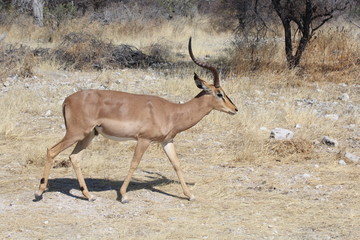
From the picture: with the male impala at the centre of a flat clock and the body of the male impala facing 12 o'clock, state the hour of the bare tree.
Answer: The bare tree is roughly at 10 o'clock from the male impala.

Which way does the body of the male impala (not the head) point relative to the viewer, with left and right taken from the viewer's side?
facing to the right of the viewer

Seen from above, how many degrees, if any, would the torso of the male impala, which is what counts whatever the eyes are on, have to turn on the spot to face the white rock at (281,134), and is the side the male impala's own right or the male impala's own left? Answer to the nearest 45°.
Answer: approximately 45° to the male impala's own left

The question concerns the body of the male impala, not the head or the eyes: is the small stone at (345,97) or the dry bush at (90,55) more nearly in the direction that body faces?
the small stone

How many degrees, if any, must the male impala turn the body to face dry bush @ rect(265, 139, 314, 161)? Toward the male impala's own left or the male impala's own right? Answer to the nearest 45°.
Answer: approximately 45° to the male impala's own left

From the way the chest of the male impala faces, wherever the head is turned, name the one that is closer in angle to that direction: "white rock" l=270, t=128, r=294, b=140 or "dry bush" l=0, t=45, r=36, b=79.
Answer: the white rock

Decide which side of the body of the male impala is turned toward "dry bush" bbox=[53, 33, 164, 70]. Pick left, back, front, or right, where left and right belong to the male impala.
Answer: left
